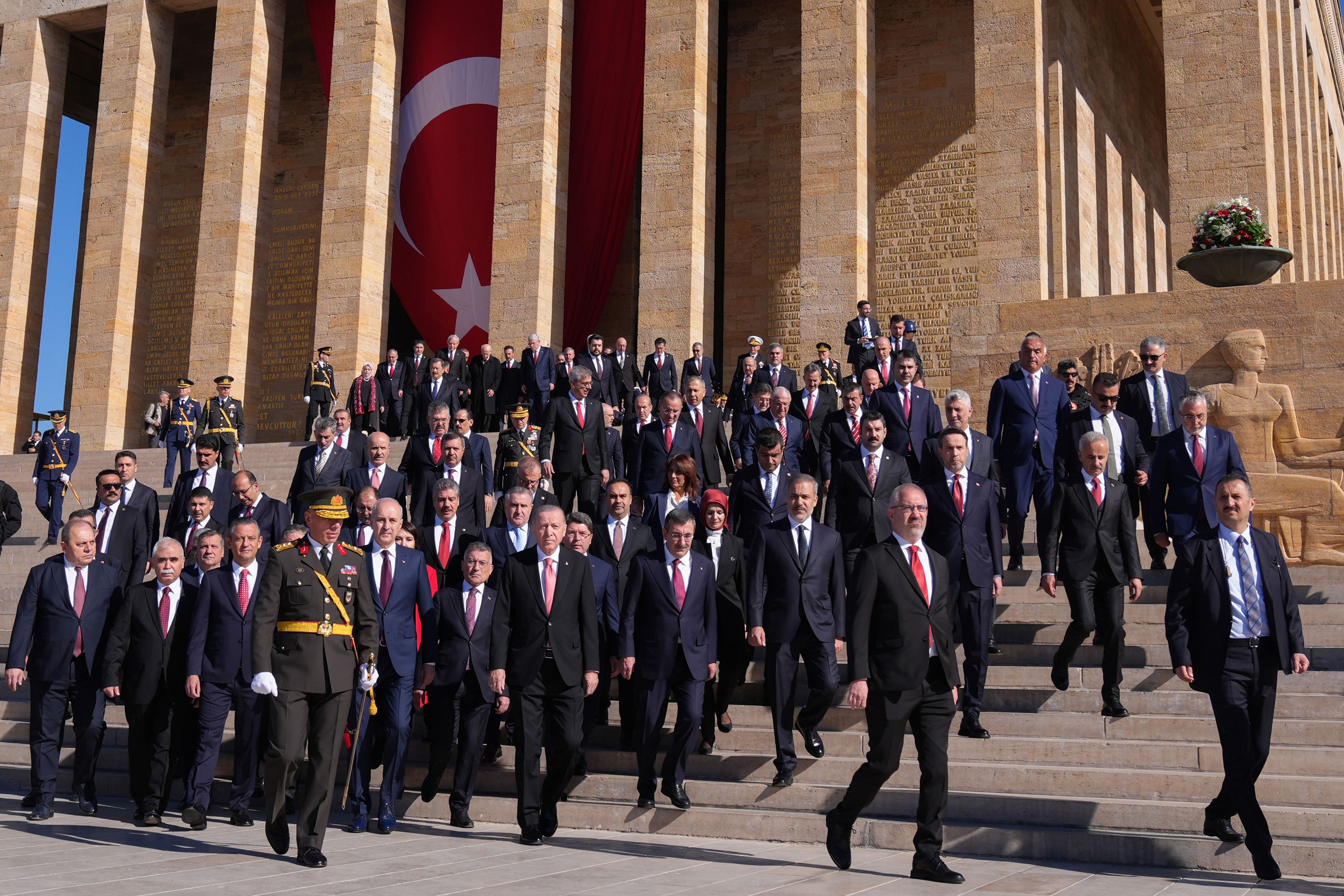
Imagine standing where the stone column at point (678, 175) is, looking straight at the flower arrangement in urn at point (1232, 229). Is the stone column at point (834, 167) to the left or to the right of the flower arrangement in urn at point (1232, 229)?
left

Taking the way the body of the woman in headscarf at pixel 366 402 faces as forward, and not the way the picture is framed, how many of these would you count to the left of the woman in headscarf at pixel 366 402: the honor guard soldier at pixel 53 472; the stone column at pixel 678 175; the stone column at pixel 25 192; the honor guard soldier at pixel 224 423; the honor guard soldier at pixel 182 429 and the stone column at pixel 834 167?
2

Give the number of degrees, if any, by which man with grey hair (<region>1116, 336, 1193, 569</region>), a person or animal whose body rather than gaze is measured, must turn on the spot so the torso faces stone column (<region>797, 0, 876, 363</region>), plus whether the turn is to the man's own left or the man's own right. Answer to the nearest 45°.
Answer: approximately 135° to the man's own right

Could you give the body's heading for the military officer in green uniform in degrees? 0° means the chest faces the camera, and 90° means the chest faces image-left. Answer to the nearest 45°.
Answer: approximately 0°

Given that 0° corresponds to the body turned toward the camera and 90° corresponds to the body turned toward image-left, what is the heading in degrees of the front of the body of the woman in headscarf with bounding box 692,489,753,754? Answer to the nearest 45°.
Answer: approximately 0°

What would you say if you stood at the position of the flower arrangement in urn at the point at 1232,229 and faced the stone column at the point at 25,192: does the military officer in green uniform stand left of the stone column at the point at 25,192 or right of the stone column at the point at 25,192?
left

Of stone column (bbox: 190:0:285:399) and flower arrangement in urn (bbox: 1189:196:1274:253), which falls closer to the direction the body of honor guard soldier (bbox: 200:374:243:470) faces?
the flower arrangement in urn

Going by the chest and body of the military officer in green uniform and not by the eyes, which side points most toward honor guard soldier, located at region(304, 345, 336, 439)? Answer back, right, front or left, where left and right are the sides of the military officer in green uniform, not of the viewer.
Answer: back

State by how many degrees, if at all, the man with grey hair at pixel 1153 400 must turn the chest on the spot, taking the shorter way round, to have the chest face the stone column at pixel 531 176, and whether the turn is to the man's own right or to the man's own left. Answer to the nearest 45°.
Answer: approximately 135° to the man's own right
